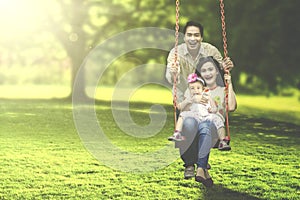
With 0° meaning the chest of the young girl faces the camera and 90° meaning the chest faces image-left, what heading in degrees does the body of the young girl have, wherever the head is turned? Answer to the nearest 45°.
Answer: approximately 0°
